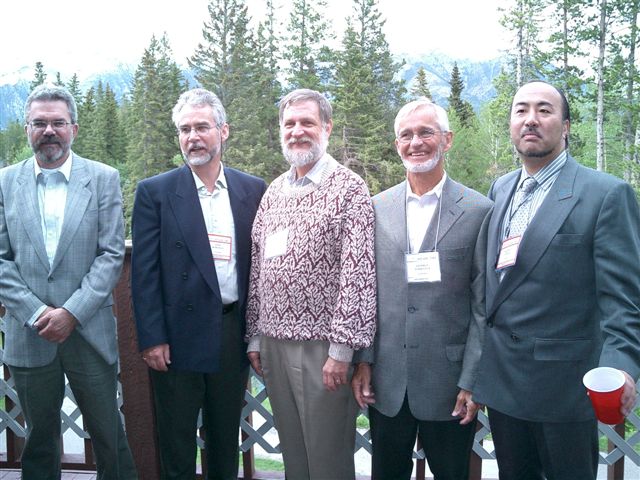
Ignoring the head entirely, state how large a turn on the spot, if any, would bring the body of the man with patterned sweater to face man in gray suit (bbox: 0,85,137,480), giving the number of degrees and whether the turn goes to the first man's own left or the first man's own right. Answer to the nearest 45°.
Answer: approximately 45° to the first man's own right

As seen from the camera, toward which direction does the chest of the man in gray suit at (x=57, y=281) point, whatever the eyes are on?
toward the camera

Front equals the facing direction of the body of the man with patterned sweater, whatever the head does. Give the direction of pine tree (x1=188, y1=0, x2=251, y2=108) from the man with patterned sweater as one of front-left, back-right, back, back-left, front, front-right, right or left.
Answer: back-right

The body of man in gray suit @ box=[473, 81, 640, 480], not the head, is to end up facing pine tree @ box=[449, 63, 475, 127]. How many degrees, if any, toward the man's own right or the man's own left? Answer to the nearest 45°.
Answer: approximately 135° to the man's own right

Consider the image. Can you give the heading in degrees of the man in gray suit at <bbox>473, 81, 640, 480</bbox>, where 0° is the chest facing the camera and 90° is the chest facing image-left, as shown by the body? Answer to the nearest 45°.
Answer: approximately 45°

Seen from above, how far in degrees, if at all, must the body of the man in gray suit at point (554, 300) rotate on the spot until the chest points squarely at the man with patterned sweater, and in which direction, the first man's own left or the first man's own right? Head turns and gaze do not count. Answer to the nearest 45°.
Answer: approximately 45° to the first man's own right

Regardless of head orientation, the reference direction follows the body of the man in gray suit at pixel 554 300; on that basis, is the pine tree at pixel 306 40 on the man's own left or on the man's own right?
on the man's own right

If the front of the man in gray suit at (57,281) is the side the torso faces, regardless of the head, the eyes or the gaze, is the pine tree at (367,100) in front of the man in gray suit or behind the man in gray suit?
behind
